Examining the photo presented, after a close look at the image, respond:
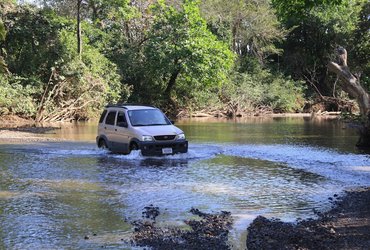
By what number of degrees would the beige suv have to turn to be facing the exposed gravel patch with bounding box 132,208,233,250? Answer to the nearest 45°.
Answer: approximately 45° to its right

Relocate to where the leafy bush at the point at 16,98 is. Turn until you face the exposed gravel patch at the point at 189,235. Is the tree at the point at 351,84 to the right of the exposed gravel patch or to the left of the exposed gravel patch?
left

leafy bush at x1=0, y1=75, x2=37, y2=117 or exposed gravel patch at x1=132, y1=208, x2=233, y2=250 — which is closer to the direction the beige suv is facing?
the exposed gravel patch

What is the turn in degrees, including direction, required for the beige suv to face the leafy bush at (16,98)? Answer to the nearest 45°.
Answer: approximately 180°

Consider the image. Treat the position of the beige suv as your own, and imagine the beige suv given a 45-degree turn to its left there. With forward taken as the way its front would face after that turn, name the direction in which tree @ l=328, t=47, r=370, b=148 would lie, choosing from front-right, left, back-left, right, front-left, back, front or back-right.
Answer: front

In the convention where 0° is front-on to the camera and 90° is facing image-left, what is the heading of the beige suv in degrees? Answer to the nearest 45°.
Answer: approximately 315°

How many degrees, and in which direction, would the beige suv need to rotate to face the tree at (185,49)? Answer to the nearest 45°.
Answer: approximately 135° to its left

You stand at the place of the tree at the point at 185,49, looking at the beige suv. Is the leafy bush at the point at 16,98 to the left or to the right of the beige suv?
right
